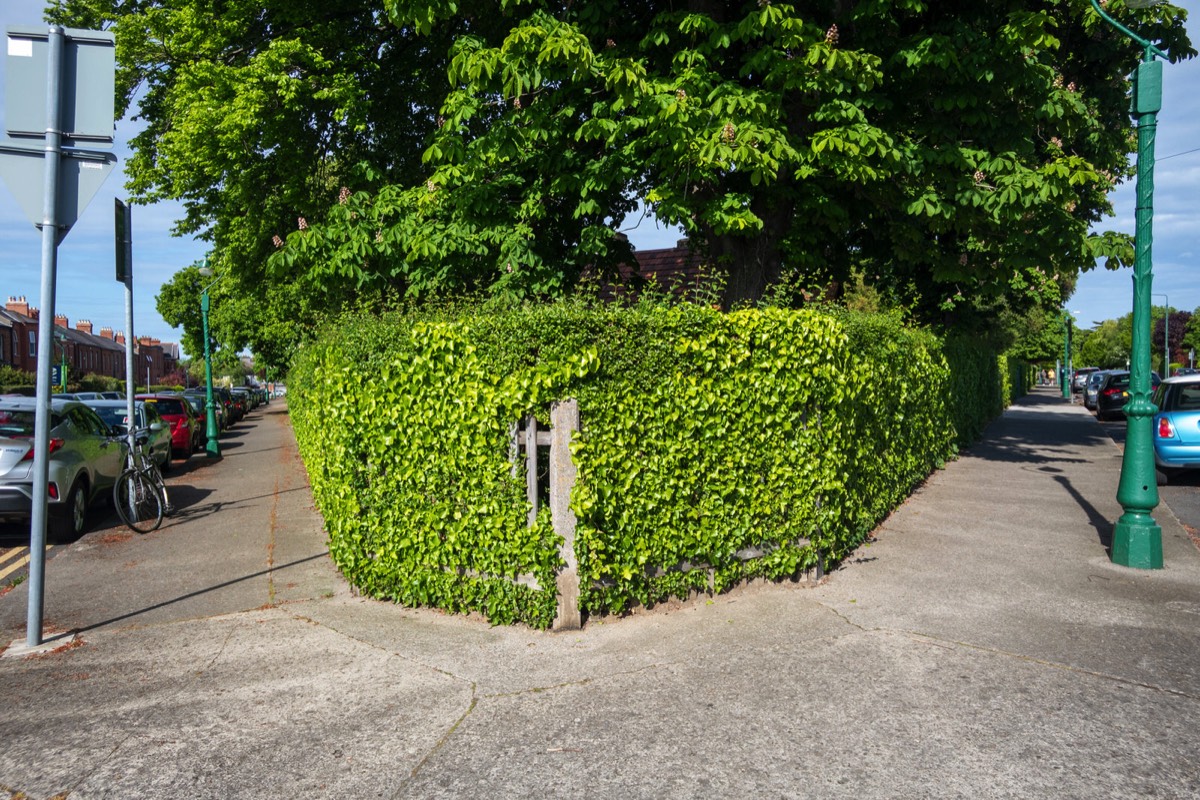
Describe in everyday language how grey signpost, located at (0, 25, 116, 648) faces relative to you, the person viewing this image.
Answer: facing away from the viewer

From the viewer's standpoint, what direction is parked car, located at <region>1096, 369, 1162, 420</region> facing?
away from the camera

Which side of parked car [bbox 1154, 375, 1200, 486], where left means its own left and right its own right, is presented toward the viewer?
back

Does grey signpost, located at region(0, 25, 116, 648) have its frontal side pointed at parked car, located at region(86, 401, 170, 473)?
yes

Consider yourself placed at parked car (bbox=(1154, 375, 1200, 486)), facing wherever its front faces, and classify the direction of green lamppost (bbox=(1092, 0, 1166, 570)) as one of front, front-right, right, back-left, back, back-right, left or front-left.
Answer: back

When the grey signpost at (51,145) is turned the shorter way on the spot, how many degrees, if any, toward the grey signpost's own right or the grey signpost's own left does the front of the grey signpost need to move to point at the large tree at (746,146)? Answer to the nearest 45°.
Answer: approximately 90° to the grey signpost's own right

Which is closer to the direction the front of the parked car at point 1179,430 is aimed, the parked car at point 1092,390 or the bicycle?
the parked car

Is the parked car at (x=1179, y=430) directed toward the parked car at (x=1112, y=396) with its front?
yes

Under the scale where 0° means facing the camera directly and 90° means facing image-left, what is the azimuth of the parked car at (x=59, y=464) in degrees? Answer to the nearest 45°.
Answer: approximately 225°

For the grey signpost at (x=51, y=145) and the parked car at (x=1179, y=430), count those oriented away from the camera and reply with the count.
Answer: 2

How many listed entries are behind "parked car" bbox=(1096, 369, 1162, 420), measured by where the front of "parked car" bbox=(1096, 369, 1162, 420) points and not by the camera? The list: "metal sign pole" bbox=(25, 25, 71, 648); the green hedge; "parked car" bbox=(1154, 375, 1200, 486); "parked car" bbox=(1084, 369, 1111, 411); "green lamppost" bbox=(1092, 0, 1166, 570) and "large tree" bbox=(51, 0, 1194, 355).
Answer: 5
